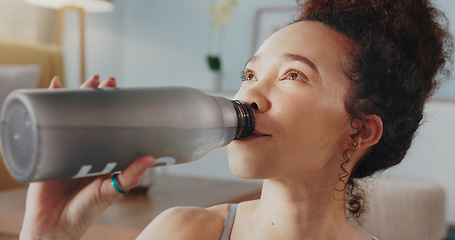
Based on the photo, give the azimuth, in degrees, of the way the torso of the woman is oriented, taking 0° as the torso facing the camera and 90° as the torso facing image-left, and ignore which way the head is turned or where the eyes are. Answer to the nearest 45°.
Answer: approximately 45°

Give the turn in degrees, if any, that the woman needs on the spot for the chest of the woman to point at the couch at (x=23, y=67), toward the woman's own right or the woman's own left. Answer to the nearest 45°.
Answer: approximately 90° to the woman's own right
